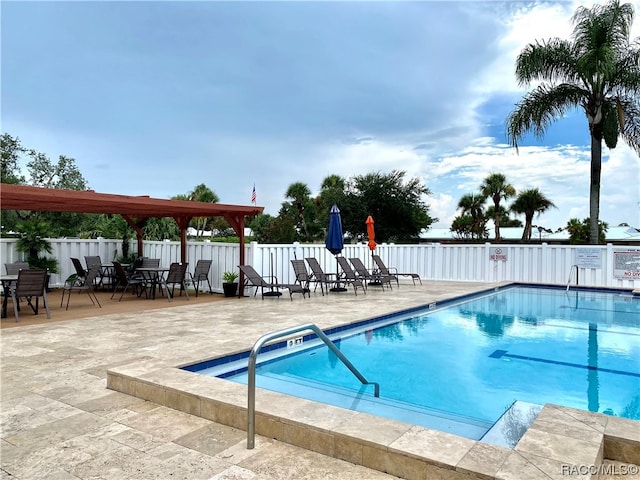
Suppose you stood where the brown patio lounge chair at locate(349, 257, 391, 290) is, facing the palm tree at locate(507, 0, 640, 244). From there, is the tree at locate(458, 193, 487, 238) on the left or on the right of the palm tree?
left

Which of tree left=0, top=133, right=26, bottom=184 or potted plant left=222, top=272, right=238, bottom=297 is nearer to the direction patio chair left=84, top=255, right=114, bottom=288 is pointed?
the potted plant

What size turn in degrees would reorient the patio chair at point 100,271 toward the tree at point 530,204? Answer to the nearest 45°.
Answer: approximately 45° to its left

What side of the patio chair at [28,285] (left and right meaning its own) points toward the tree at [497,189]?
right

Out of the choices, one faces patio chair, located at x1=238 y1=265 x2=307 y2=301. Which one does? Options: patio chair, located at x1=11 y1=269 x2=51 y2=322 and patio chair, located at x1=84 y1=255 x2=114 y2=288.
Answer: patio chair, located at x1=84 y1=255 x2=114 y2=288

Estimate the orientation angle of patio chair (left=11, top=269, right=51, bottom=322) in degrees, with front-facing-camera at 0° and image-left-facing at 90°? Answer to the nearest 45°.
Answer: approximately 135°

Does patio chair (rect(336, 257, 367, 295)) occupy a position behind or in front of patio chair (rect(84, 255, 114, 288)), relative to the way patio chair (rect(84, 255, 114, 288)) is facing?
in front

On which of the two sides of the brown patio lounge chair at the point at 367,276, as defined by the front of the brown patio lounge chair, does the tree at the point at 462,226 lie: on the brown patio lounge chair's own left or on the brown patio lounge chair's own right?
on the brown patio lounge chair's own left

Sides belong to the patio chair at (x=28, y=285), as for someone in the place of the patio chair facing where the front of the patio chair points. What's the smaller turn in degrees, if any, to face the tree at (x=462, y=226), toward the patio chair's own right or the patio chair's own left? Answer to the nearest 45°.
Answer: approximately 90° to the patio chair's own right

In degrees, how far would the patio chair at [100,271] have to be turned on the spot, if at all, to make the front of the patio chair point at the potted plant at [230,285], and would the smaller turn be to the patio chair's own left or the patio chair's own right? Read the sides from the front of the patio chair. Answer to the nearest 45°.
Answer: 0° — it already faces it

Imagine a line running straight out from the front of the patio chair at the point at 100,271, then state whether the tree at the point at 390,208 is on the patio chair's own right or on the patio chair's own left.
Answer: on the patio chair's own left

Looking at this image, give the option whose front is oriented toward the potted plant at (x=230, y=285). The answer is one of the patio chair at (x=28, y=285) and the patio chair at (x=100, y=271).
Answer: the patio chair at (x=100, y=271)

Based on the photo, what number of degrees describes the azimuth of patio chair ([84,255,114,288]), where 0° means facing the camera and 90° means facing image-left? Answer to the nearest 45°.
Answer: approximately 315°

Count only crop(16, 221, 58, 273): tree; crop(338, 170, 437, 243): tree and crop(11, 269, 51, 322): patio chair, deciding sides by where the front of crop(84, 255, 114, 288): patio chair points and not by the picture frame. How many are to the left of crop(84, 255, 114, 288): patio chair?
1

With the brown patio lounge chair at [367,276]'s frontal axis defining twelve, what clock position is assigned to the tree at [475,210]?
The tree is roughly at 8 o'clock from the brown patio lounge chair.
